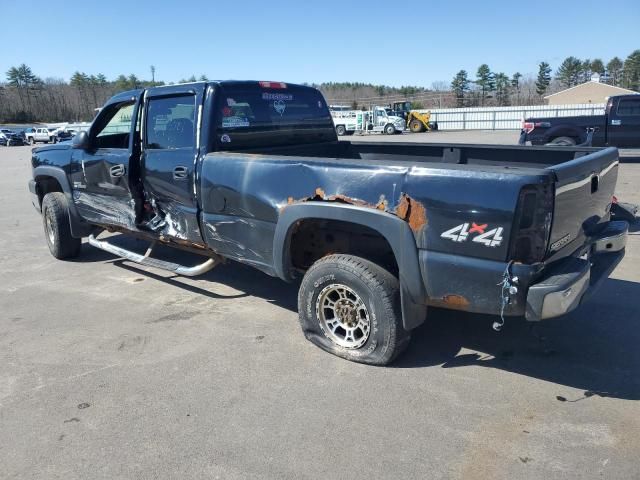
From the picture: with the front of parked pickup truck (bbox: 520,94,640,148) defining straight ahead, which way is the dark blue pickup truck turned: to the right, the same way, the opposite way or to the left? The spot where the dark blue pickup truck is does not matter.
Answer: the opposite way

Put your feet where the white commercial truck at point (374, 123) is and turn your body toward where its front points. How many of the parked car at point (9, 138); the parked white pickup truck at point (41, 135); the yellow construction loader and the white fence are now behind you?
2

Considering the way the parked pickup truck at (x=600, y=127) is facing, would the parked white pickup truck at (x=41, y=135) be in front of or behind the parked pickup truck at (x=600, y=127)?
behind

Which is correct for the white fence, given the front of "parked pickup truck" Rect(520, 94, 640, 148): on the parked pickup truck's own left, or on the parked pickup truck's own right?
on the parked pickup truck's own left

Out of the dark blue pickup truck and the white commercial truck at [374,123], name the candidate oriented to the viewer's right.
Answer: the white commercial truck

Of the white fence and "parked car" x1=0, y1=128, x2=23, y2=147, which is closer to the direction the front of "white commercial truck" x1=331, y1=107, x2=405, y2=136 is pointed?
the white fence

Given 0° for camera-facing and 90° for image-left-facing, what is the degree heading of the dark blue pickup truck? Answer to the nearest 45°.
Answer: approximately 135°

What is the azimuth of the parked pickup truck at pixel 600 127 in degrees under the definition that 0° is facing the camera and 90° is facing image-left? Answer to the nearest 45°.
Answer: approximately 270°

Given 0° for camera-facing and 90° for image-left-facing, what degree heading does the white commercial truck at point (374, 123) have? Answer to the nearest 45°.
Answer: approximately 270°

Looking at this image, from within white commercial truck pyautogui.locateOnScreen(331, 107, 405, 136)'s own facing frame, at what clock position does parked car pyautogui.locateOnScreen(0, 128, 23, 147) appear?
The parked car is roughly at 6 o'clock from the white commercial truck.

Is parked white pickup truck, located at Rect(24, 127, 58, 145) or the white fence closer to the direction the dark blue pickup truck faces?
the parked white pickup truck

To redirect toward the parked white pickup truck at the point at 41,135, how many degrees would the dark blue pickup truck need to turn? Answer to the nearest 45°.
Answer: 0° — it already faces it

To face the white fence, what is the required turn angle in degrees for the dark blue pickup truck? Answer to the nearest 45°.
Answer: approximately 45° to its right

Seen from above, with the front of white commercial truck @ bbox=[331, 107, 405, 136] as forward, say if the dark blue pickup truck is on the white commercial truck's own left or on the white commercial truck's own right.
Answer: on the white commercial truck's own right
